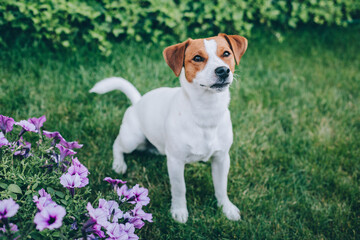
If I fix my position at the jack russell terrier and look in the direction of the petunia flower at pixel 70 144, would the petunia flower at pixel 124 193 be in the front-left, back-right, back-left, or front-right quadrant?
front-left

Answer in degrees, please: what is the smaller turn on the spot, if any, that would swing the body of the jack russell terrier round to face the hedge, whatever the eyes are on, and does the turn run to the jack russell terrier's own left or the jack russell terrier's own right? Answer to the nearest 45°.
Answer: approximately 135° to the jack russell terrier's own left

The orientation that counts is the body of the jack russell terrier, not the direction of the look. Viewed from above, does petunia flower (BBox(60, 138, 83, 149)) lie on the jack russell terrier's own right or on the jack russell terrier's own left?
on the jack russell terrier's own right

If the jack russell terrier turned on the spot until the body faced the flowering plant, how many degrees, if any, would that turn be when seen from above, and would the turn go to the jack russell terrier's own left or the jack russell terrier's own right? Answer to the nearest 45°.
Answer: approximately 90° to the jack russell terrier's own right

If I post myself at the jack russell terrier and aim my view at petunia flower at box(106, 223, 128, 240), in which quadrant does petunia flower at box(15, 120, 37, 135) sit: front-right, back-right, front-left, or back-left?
front-right

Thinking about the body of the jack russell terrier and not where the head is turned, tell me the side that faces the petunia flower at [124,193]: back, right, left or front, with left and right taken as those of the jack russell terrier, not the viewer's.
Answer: right

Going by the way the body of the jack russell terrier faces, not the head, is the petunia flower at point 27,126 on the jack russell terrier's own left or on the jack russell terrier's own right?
on the jack russell terrier's own right

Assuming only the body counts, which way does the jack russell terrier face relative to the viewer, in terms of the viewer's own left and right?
facing the viewer and to the right of the viewer

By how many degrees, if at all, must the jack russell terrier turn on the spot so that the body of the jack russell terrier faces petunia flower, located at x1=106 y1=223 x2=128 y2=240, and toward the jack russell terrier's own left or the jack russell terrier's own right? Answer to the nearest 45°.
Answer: approximately 90° to the jack russell terrier's own right
